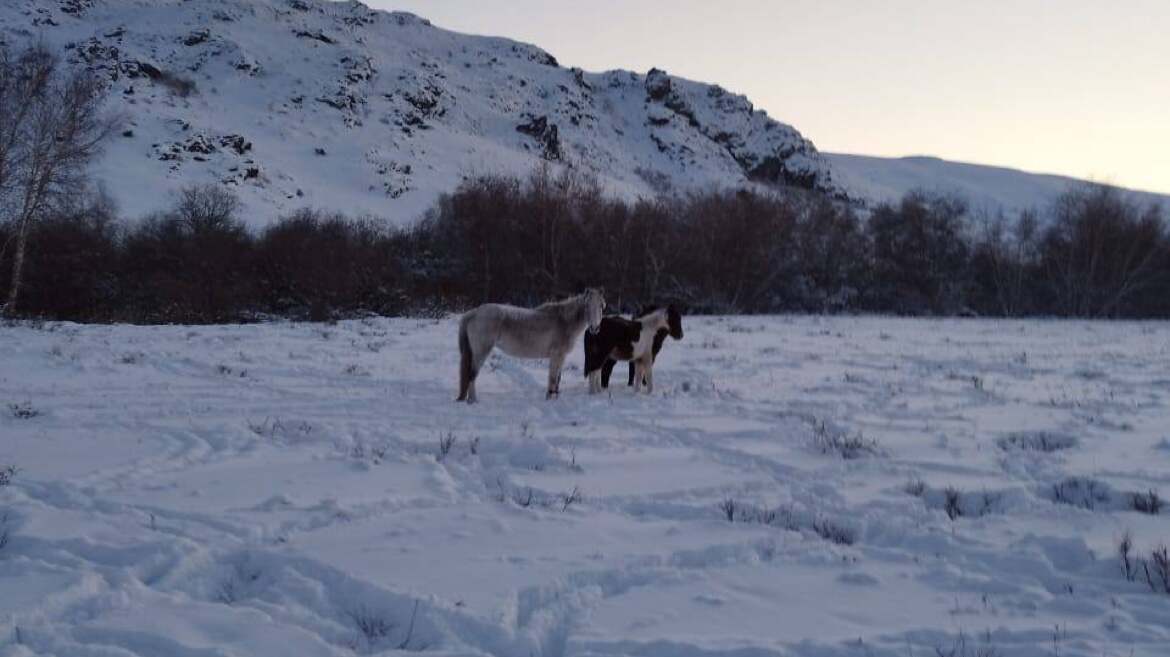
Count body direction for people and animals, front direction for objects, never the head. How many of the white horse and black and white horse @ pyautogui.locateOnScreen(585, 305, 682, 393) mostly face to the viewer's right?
2

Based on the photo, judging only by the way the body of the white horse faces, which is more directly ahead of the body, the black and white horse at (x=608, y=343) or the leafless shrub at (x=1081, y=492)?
the black and white horse

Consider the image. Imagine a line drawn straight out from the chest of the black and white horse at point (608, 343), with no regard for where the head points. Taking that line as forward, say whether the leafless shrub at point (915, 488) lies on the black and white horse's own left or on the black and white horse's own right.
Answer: on the black and white horse's own right

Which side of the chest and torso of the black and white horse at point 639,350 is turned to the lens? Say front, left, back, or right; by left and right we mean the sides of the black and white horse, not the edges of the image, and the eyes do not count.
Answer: right

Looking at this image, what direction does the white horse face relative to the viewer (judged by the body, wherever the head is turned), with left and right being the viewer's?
facing to the right of the viewer

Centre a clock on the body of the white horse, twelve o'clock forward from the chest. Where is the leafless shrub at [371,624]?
The leafless shrub is roughly at 3 o'clock from the white horse.

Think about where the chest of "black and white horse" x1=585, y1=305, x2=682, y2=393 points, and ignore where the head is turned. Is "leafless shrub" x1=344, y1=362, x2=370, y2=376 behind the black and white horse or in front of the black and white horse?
behind

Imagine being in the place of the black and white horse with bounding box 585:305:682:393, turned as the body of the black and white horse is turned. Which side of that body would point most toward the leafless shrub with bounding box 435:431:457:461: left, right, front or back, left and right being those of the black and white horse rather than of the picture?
right

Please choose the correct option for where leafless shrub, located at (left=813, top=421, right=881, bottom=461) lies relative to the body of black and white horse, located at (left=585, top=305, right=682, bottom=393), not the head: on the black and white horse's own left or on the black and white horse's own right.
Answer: on the black and white horse's own right

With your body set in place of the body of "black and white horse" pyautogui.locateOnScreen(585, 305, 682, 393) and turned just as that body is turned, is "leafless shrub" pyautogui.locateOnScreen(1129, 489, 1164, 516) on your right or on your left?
on your right

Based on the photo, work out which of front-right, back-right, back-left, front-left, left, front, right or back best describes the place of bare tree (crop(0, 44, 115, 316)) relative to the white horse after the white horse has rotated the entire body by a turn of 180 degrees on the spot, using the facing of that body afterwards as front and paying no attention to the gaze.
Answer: front-right
